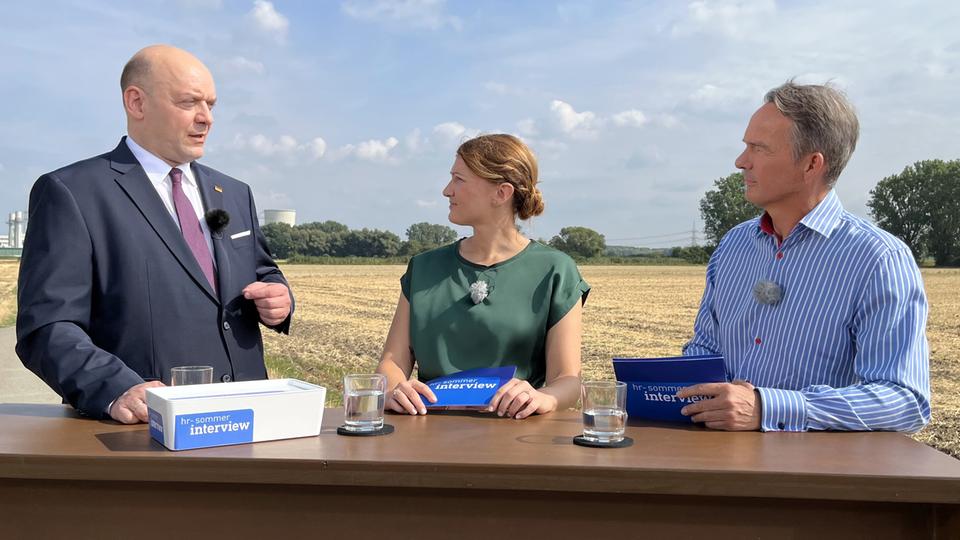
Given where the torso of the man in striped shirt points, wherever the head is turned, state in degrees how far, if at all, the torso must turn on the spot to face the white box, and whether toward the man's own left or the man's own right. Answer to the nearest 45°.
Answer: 0° — they already face it

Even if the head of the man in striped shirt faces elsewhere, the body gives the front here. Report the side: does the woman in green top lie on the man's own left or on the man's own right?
on the man's own right

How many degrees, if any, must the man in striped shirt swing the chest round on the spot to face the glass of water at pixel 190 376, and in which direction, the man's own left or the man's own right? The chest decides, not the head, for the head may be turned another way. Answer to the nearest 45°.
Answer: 0° — they already face it

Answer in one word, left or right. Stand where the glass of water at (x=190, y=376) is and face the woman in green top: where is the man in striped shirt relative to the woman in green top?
right

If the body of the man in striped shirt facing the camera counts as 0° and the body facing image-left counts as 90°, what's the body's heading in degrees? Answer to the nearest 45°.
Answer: approximately 45°

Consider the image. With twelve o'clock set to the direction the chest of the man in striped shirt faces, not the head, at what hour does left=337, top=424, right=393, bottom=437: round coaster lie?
The round coaster is roughly at 12 o'clock from the man in striped shirt.

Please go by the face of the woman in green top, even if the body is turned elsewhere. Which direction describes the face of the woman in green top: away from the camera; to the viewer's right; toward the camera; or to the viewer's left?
to the viewer's left

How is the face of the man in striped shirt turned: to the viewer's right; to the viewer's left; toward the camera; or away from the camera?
to the viewer's left

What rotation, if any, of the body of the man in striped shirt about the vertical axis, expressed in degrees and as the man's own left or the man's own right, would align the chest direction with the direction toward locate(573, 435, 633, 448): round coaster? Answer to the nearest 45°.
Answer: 0° — they already face it
